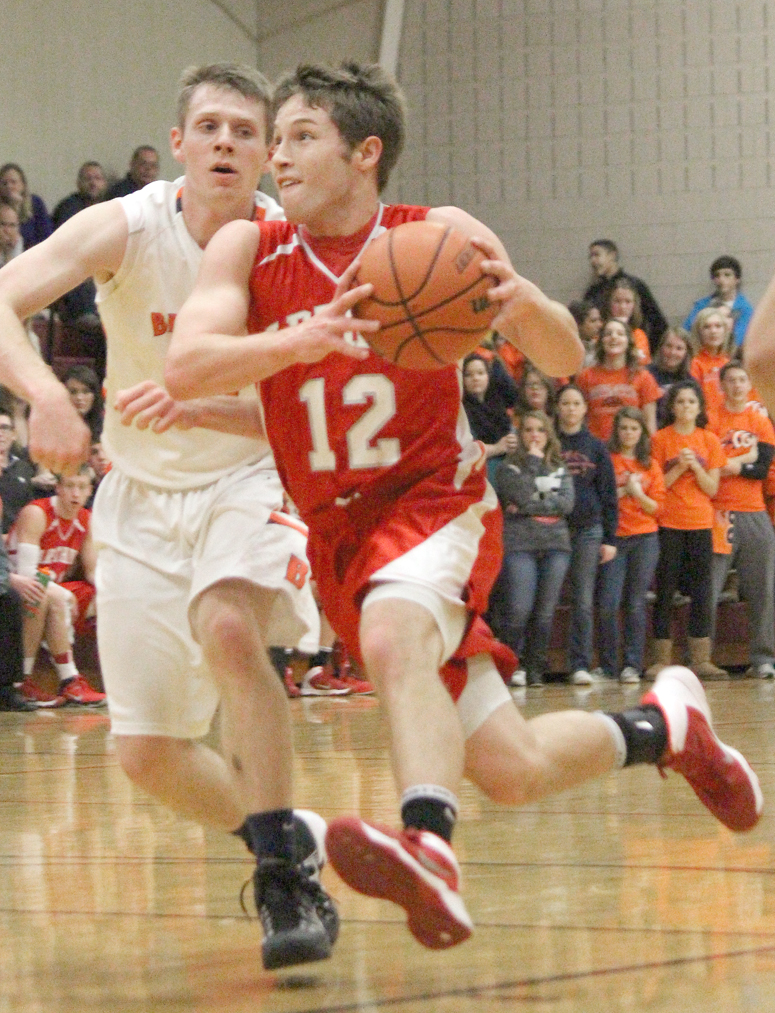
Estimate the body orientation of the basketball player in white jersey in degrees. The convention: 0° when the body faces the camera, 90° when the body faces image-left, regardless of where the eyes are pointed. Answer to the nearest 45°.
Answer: approximately 0°

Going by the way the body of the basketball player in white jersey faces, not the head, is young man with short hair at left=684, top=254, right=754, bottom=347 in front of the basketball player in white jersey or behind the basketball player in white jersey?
behind

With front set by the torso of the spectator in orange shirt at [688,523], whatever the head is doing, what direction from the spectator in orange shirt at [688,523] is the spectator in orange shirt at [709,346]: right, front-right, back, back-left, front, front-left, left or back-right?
back

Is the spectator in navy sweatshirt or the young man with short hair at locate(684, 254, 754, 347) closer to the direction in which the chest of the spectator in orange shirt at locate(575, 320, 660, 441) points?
the spectator in navy sweatshirt

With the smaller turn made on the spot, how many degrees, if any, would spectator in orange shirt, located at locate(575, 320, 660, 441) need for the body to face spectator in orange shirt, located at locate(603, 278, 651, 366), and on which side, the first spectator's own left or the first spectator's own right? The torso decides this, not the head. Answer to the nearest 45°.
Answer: approximately 180°

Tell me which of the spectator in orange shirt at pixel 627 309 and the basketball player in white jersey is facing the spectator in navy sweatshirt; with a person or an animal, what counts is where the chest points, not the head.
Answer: the spectator in orange shirt

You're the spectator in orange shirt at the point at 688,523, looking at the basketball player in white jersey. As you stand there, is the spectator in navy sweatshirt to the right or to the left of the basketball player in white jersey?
right

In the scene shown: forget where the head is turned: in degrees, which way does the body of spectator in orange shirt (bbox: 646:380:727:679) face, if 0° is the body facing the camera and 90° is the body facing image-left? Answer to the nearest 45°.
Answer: approximately 0°

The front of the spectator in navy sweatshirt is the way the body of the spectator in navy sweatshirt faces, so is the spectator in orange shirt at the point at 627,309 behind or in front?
behind
